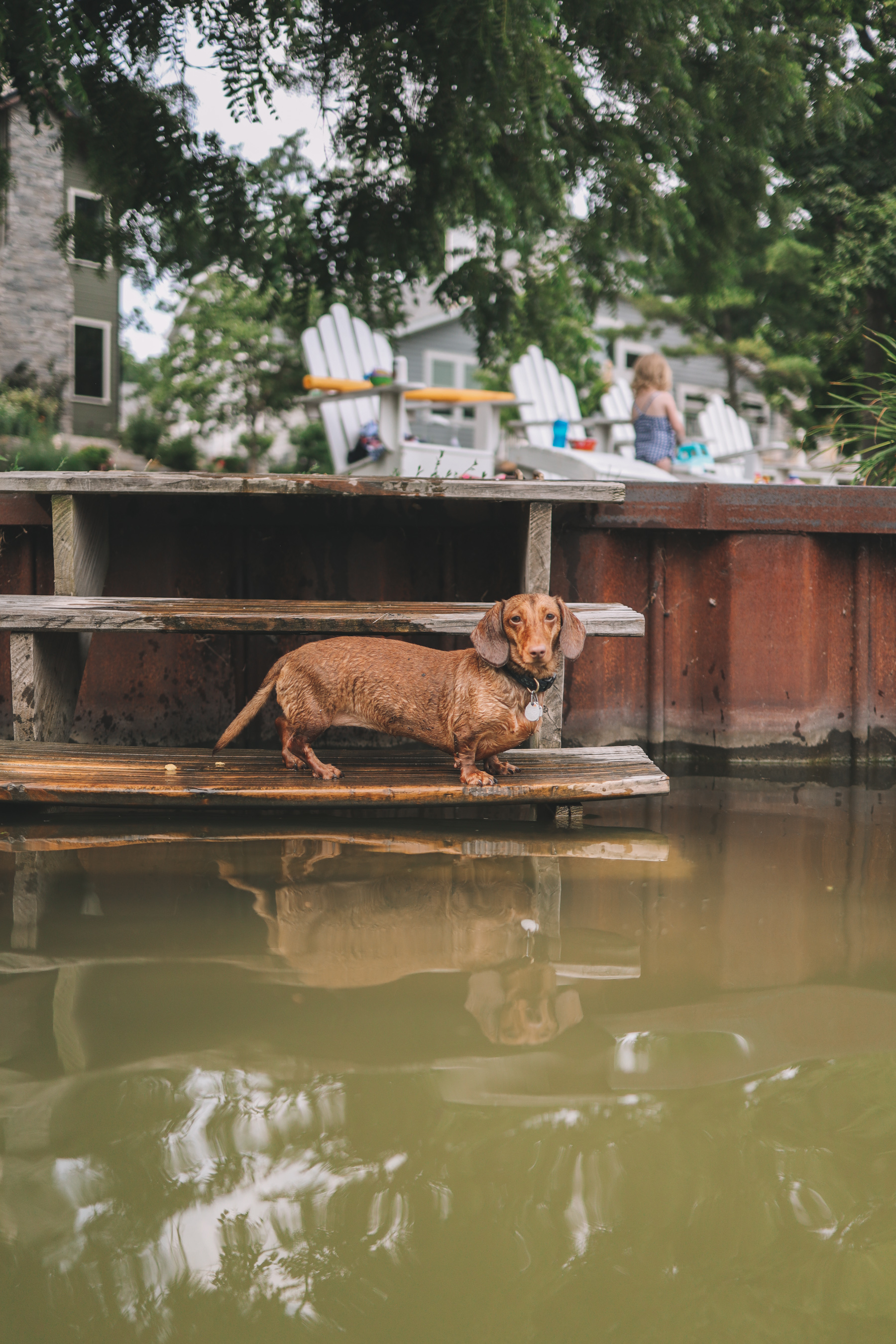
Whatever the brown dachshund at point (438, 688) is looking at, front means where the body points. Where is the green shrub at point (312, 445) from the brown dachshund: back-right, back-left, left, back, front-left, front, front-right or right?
left

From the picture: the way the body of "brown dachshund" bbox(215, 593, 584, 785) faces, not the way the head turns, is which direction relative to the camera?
to the viewer's right

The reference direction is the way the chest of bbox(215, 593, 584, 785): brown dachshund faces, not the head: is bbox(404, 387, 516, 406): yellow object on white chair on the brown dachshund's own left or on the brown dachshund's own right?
on the brown dachshund's own left
